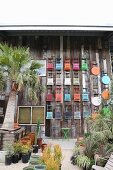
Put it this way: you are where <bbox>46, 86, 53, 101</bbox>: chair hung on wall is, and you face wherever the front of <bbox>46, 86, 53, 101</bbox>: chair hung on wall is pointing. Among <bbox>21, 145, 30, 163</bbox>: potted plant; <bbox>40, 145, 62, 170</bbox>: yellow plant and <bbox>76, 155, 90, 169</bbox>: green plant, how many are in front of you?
3

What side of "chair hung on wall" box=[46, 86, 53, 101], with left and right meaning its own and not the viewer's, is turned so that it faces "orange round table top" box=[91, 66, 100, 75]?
left

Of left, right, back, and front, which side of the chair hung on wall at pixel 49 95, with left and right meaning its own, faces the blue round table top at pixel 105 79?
left

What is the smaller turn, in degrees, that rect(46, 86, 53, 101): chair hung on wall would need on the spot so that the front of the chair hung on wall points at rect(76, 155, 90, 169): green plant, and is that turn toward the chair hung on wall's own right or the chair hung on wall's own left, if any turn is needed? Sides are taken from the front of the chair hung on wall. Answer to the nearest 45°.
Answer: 0° — it already faces it

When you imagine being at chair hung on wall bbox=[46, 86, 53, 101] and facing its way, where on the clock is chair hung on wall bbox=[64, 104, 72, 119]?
chair hung on wall bbox=[64, 104, 72, 119] is roughly at 9 o'clock from chair hung on wall bbox=[46, 86, 53, 101].

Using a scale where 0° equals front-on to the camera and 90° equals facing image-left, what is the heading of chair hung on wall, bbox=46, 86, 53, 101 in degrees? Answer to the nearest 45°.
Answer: approximately 0°
